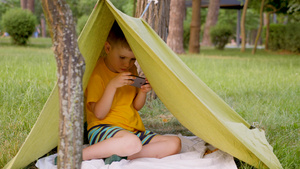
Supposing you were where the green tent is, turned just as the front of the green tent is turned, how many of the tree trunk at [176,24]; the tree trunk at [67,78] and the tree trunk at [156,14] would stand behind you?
2

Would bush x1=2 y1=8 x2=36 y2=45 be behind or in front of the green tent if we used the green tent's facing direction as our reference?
behind

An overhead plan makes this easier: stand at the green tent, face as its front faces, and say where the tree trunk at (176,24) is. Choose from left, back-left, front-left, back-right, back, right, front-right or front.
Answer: back

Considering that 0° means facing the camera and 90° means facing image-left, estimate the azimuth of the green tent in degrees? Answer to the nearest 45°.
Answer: approximately 0°

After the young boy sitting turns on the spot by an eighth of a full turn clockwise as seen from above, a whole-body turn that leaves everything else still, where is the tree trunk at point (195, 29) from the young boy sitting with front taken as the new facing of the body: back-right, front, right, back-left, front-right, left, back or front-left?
back

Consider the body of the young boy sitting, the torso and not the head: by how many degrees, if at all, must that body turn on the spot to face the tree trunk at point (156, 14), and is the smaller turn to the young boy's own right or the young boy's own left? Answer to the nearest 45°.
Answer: approximately 135° to the young boy's own left

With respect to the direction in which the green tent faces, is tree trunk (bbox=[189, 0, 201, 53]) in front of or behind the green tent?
behind

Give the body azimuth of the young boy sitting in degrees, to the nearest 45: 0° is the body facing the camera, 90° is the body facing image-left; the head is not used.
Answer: approximately 315°

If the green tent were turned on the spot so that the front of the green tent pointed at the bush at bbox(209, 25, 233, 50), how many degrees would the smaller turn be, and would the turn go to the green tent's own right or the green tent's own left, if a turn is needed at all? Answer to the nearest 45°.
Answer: approximately 180°

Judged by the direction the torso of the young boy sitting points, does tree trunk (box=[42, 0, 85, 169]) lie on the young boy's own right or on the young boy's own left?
on the young boy's own right

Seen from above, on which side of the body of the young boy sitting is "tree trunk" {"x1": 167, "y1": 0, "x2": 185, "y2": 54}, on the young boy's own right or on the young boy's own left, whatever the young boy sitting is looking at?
on the young boy's own left

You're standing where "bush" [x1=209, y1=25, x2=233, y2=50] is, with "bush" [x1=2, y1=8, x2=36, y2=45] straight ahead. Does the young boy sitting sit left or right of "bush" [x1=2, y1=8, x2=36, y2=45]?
left

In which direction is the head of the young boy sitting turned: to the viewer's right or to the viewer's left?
to the viewer's right

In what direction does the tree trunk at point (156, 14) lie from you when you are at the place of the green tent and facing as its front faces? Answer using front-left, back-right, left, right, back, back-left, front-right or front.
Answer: back

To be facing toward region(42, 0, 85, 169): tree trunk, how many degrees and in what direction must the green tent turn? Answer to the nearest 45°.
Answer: approximately 45° to its right
